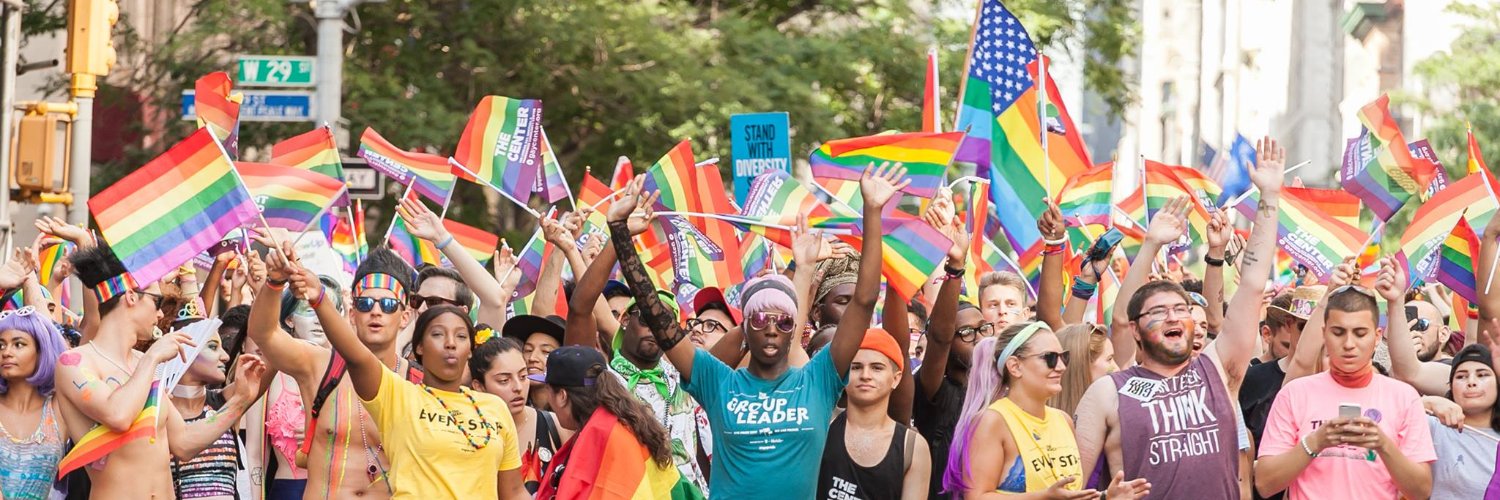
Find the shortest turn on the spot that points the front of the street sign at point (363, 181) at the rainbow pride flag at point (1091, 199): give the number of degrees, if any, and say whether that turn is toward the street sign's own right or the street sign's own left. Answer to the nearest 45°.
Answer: approximately 45° to the street sign's own left

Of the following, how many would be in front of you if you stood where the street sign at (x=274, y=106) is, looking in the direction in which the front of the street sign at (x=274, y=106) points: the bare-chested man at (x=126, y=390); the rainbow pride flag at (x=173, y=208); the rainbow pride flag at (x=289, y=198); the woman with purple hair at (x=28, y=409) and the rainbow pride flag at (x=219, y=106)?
5

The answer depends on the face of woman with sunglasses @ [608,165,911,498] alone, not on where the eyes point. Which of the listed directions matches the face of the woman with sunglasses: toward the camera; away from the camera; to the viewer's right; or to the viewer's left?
toward the camera

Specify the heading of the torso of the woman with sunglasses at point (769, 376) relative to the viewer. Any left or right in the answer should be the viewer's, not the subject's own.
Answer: facing the viewer

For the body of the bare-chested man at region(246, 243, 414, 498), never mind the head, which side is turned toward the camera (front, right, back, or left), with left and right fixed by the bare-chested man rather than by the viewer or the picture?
front

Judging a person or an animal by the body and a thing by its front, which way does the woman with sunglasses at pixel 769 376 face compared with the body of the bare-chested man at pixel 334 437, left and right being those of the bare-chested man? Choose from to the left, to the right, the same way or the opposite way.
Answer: the same way

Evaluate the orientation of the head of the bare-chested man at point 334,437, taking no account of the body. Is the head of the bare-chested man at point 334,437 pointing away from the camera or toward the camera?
toward the camera

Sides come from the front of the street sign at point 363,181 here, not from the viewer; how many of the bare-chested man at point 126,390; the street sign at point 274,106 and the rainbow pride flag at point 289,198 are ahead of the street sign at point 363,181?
2

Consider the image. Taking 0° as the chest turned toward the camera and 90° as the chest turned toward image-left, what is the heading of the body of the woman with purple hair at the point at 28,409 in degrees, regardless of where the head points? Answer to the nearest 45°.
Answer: approximately 45°

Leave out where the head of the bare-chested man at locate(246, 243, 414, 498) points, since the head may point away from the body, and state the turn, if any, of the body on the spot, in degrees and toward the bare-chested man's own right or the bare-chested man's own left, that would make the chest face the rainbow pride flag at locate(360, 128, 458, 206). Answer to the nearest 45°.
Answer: approximately 180°

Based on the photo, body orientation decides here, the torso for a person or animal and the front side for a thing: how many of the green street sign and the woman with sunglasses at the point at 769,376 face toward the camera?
2

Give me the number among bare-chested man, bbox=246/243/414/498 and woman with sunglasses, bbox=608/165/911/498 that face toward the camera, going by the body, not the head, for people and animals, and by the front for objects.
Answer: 2

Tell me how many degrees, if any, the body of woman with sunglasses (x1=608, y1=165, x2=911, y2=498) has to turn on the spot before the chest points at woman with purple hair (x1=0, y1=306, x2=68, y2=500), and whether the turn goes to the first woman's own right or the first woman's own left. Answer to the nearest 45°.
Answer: approximately 90° to the first woman's own right

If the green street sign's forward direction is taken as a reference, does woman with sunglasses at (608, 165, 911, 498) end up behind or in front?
in front

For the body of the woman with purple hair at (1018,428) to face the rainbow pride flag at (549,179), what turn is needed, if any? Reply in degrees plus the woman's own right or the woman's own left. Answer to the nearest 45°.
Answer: approximately 180°

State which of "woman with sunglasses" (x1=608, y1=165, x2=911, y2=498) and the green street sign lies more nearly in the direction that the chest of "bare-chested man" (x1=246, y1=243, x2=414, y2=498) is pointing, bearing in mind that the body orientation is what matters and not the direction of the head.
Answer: the woman with sunglasses

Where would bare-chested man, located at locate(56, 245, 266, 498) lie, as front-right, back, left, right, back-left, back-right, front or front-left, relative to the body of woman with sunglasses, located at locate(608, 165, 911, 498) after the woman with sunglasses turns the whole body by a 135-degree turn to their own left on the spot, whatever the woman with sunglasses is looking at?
back-left
